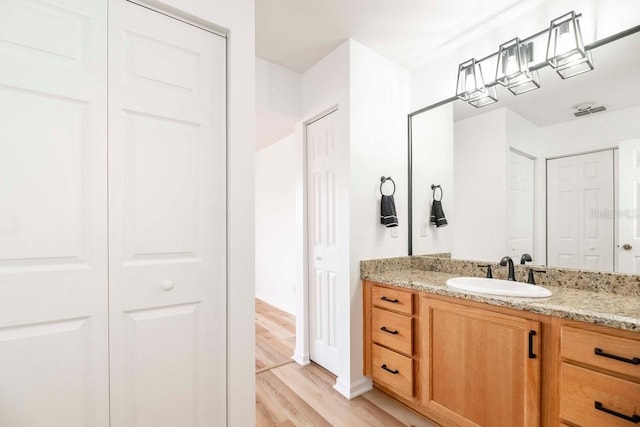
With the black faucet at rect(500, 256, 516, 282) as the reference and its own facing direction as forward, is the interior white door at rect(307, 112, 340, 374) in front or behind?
in front

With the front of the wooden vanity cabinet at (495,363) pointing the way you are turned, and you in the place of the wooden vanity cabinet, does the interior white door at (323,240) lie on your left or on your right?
on your right

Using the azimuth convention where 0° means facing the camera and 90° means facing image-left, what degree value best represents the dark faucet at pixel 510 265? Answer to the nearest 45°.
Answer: approximately 45°

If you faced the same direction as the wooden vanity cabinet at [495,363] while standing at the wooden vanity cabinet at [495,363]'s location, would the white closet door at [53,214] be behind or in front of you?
in front

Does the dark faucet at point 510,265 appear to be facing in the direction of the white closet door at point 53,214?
yes

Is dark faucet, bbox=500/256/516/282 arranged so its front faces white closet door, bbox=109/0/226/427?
yes

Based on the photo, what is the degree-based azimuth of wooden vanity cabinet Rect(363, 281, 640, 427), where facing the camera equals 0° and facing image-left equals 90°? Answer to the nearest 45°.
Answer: approximately 45°

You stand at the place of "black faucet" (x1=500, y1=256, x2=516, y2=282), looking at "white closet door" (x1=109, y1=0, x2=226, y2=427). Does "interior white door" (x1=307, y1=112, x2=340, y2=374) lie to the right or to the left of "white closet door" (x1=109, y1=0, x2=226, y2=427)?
right
